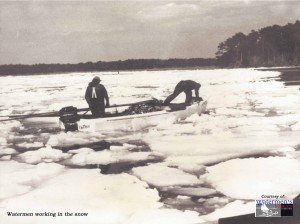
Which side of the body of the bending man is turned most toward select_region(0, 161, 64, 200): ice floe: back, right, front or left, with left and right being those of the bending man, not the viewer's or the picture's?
right

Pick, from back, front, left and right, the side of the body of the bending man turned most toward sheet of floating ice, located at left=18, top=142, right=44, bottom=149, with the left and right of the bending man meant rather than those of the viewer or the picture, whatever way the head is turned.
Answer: right

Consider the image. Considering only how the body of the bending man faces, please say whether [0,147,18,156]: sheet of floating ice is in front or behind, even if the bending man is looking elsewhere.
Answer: behind

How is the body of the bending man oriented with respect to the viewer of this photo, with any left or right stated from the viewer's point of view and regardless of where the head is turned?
facing to the right of the viewer

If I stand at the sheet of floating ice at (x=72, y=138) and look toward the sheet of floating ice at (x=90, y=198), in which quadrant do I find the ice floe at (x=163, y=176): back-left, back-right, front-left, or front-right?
front-left

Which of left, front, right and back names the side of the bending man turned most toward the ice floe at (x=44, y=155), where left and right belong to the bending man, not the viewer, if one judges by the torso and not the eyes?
back
